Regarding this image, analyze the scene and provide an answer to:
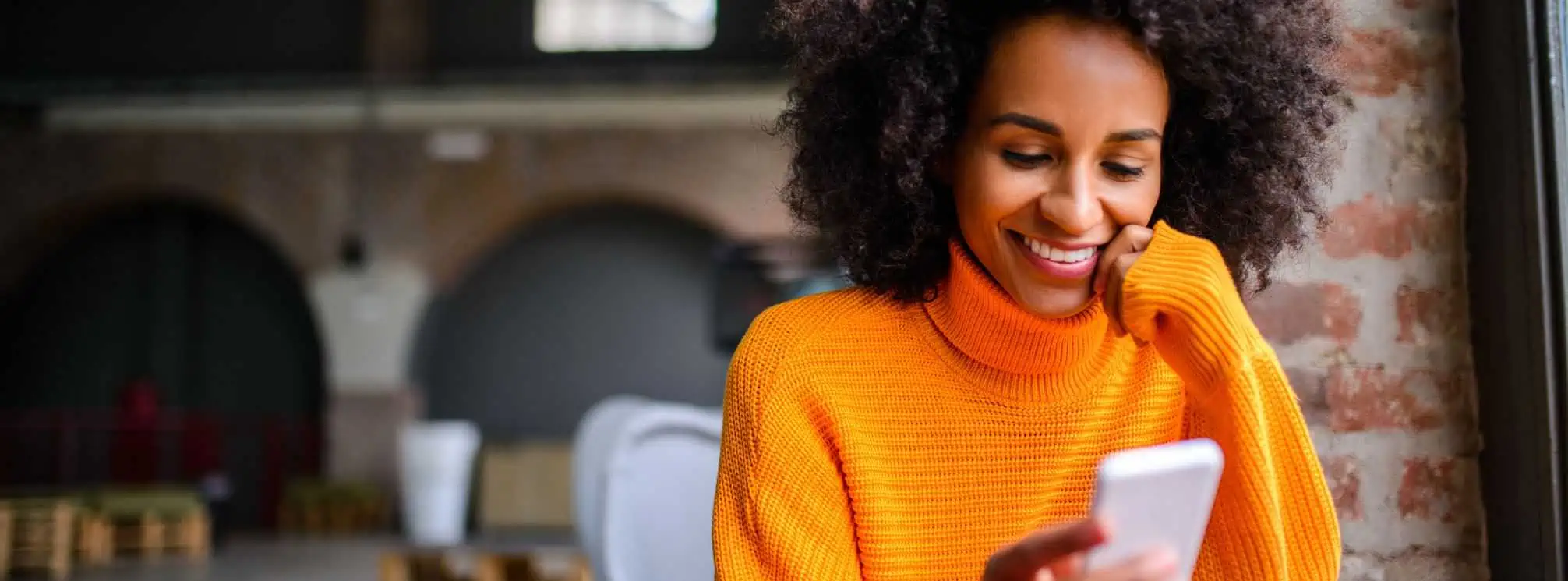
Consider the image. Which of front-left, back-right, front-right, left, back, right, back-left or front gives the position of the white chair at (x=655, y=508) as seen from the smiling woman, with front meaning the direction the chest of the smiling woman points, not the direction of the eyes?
back-right

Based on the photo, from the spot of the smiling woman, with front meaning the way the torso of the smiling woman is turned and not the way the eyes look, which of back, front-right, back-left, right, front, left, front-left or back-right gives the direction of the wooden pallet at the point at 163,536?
back-right

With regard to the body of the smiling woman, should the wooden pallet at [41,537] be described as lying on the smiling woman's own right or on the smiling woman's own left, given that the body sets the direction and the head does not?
on the smiling woman's own right

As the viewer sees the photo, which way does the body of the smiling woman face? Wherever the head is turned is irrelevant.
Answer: toward the camera

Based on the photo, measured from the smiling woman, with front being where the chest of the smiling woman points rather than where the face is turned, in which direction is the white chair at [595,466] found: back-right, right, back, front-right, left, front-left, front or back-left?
back-right

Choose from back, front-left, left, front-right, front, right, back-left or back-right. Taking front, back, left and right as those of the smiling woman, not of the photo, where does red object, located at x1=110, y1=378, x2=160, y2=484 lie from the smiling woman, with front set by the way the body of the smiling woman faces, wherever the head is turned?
back-right
